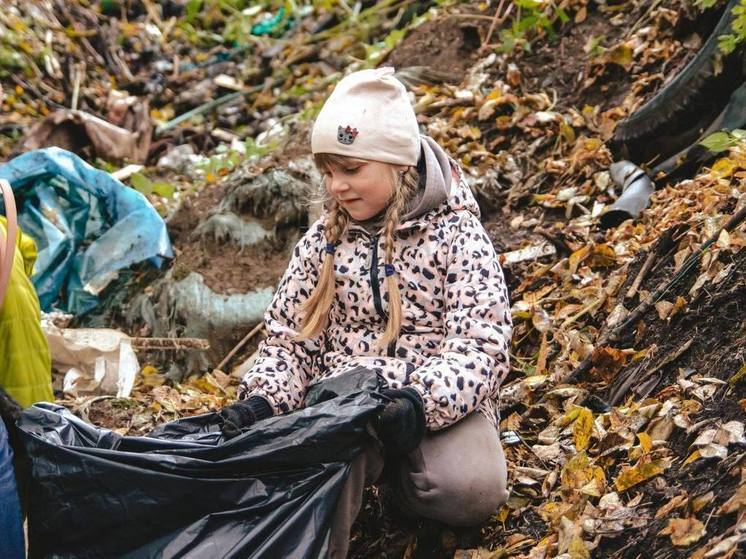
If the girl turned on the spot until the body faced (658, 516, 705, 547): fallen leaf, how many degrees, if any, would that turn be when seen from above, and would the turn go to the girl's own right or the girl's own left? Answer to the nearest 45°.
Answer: approximately 90° to the girl's own left

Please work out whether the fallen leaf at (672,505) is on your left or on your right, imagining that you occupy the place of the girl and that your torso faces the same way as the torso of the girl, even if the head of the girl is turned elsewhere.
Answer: on your left

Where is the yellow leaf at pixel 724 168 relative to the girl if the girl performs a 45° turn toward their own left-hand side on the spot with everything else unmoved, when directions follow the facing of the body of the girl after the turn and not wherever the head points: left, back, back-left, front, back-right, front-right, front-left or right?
back-left

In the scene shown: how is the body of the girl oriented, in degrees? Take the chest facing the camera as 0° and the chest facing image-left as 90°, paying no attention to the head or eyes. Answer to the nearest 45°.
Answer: approximately 45°

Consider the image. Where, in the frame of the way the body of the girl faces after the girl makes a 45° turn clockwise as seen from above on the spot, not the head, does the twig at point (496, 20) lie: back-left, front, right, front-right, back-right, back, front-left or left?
right

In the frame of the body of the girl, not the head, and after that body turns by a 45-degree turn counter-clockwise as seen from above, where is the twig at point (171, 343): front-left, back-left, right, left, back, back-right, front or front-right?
back-right

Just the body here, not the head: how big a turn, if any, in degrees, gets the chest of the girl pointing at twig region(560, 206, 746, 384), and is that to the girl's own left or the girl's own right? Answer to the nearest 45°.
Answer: approximately 180°

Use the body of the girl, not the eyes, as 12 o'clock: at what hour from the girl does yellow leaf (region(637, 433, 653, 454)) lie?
The yellow leaf is roughly at 8 o'clock from the girl.

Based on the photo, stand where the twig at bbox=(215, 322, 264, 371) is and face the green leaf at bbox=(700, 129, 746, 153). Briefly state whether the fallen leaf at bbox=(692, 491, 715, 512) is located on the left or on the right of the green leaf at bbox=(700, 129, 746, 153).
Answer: right

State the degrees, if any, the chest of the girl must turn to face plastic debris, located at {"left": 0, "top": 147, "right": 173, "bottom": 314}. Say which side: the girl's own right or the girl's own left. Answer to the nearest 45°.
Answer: approximately 90° to the girl's own right

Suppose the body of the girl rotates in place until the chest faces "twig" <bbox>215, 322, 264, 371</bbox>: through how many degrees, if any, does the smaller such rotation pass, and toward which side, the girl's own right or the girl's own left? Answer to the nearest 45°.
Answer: approximately 90° to the girl's own right

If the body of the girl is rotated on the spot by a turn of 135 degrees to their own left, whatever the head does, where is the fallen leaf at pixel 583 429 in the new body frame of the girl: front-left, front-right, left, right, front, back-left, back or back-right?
front

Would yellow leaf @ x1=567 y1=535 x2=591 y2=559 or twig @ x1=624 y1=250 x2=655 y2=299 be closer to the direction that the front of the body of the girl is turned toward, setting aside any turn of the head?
the yellow leaf

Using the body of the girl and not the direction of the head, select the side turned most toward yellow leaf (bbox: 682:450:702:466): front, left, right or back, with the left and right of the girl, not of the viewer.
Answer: left

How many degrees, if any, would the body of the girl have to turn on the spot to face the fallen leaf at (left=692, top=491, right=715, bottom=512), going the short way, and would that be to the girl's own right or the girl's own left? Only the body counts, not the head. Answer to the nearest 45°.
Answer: approximately 90° to the girl's own left

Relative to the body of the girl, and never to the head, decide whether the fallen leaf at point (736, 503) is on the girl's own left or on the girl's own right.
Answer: on the girl's own left
